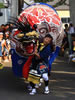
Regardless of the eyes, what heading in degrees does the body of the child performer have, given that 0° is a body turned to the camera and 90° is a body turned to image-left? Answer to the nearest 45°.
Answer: approximately 45°
